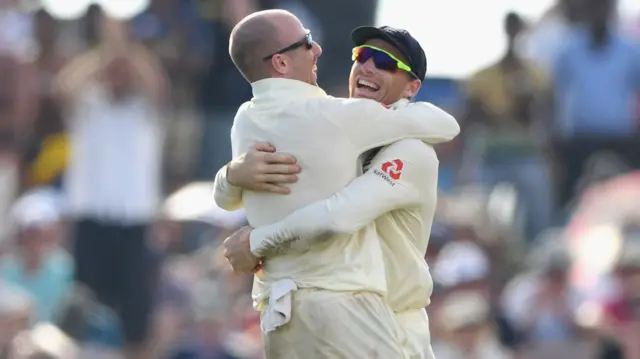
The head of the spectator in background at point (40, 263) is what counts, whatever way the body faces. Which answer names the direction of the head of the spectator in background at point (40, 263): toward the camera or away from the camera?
toward the camera

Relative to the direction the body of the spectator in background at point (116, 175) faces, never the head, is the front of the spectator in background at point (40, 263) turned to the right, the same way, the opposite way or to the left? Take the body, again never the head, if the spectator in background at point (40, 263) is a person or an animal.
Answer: the same way

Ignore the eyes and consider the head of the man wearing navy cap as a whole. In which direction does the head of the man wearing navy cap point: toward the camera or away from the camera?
toward the camera

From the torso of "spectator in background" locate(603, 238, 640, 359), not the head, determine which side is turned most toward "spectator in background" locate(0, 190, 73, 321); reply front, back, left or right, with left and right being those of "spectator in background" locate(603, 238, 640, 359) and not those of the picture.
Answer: right

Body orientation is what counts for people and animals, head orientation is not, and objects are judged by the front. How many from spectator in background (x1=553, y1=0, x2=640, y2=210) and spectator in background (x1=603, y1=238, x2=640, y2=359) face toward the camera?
2

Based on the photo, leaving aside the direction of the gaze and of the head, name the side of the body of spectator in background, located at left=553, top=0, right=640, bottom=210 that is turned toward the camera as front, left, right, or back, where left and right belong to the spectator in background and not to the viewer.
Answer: front

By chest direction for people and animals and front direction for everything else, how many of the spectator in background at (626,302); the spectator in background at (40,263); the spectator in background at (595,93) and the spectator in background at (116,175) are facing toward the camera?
4

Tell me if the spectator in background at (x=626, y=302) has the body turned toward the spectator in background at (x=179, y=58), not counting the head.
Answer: no

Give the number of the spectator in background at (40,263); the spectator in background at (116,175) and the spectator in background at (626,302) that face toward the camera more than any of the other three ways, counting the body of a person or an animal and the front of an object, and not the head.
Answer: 3

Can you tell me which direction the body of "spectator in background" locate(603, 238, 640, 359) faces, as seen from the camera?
toward the camera

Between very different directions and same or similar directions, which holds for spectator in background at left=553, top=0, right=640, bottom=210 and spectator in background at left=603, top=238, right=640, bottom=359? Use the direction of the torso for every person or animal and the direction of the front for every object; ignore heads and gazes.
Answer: same or similar directions

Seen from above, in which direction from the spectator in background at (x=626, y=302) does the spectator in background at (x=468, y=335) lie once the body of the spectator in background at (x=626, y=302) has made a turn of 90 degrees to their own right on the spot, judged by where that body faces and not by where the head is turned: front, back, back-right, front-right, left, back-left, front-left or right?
front-left

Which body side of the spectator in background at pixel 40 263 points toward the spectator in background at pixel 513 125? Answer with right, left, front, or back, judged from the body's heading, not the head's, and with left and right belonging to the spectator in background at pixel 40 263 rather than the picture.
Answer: left

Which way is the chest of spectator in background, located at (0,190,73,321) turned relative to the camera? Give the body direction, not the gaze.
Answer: toward the camera
